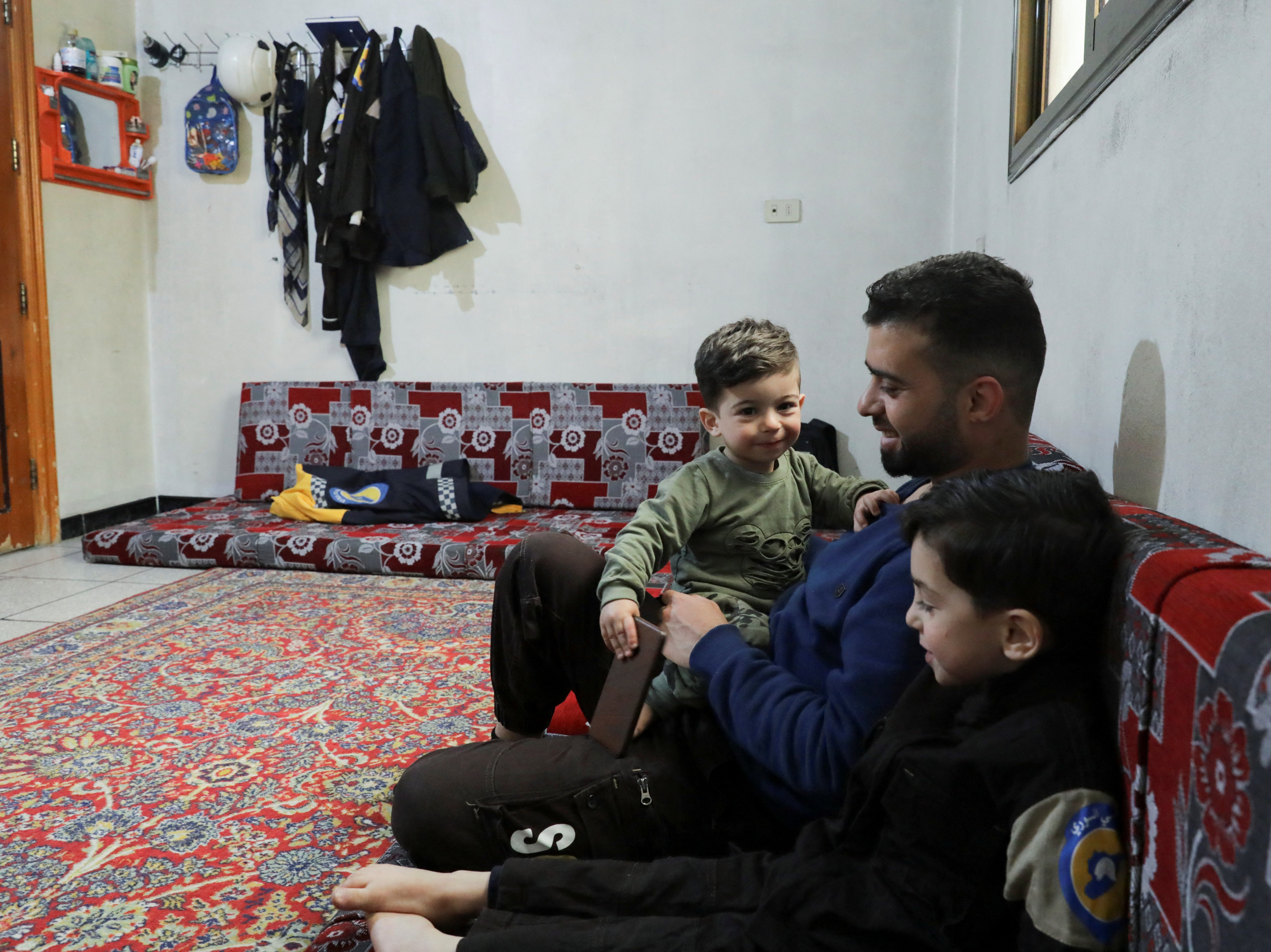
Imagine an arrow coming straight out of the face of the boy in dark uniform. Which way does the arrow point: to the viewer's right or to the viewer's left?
to the viewer's left

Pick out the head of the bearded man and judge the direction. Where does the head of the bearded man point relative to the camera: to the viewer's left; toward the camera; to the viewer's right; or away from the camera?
to the viewer's left

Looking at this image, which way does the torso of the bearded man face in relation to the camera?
to the viewer's left

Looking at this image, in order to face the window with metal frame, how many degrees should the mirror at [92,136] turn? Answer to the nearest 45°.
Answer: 0° — it already faces it

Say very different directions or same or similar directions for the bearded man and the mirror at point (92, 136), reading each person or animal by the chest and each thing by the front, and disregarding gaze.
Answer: very different directions

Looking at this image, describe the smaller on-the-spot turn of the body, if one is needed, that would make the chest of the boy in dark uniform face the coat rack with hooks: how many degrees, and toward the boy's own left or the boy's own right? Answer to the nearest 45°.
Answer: approximately 45° to the boy's own right

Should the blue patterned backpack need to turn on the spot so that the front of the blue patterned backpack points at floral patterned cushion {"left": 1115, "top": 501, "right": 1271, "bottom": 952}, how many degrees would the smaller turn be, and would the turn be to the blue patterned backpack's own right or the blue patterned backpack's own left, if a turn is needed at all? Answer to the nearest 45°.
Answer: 0° — it already faces it

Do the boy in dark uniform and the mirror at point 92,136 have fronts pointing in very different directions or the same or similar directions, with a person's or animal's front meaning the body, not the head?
very different directions

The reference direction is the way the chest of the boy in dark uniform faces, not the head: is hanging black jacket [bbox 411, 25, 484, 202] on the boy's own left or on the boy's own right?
on the boy's own right

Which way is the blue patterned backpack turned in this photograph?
toward the camera

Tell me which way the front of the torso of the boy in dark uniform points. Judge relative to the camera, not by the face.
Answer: to the viewer's left

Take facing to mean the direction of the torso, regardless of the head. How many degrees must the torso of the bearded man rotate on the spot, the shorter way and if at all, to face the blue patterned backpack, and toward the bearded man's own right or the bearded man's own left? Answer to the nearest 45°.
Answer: approximately 45° to the bearded man's own right
